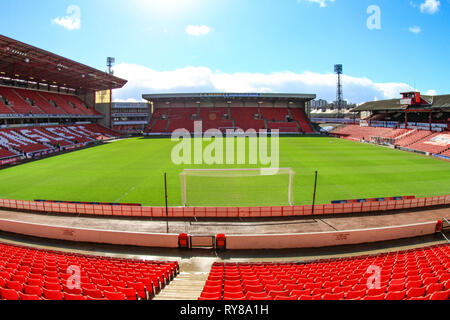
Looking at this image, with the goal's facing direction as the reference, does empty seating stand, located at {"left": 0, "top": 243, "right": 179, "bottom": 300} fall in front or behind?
behind

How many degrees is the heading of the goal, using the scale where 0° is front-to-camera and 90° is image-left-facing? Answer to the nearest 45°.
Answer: approximately 180°

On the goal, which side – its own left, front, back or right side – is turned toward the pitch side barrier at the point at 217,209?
back

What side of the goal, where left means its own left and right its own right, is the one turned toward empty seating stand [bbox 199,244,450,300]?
back
